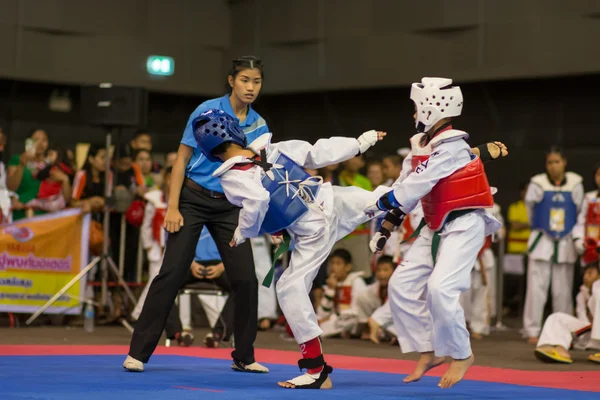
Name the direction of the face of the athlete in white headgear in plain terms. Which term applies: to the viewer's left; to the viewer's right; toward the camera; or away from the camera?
to the viewer's left

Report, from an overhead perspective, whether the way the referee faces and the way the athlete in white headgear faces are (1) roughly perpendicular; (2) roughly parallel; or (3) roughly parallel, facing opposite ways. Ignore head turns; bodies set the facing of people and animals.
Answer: roughly perpendicular

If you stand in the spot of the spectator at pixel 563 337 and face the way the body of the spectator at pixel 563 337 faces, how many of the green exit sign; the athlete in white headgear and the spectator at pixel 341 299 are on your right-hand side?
2

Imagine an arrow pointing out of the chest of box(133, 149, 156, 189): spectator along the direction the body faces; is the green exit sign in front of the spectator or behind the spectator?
behind

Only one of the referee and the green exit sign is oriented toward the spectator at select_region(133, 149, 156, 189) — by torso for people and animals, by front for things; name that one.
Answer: the green exit sign

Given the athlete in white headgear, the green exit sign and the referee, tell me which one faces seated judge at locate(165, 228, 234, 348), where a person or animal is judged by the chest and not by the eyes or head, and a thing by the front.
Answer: the green exit sign

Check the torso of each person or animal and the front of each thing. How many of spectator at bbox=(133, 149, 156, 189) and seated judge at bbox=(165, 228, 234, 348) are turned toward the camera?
2

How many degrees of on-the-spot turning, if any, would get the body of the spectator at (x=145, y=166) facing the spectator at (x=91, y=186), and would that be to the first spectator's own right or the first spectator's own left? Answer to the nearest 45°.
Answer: approximately 45° to the first spectator's own right
